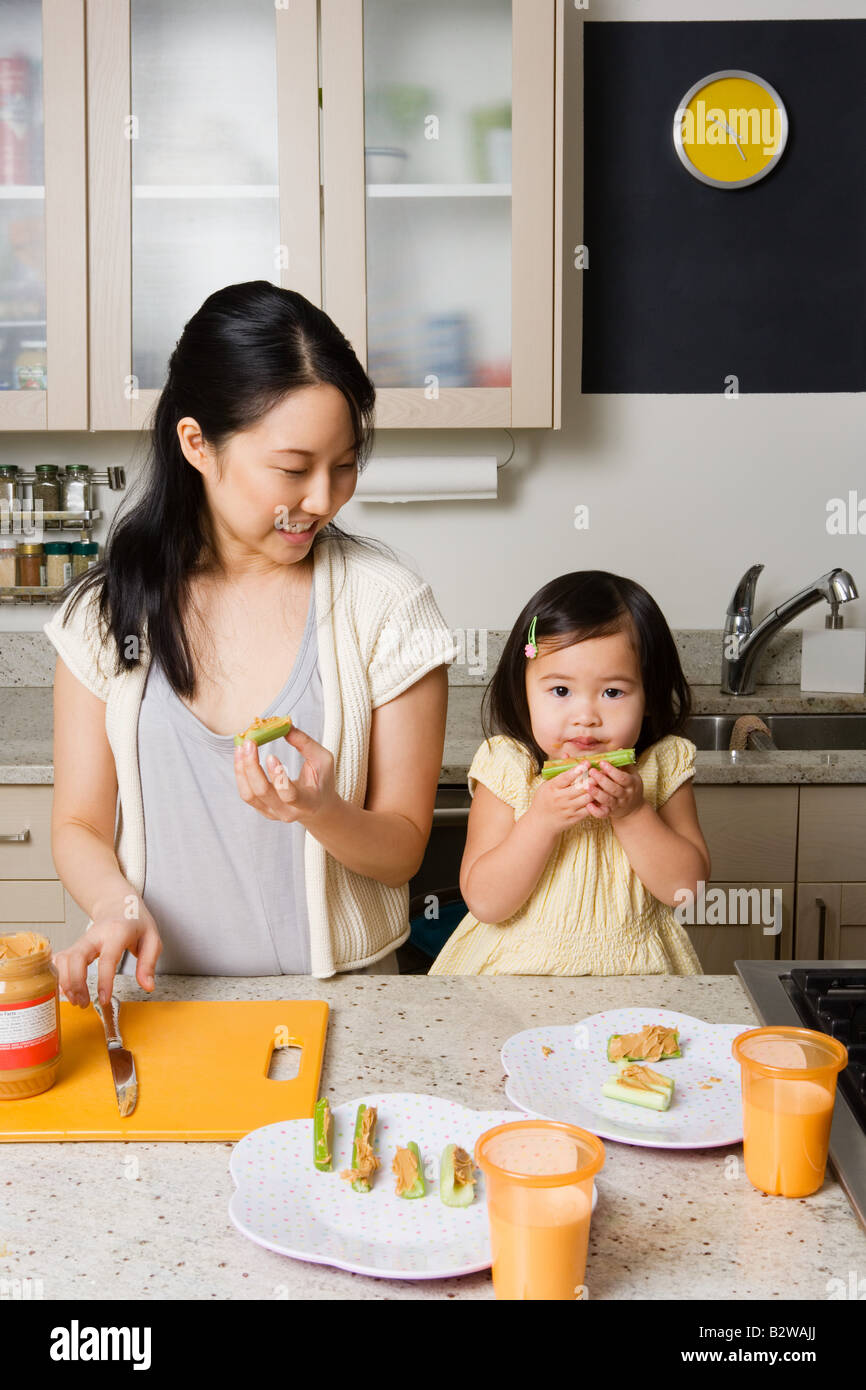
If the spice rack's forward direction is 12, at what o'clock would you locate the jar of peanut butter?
The jar of peanut butter is roughly at 12 o'clock from the spice rack.

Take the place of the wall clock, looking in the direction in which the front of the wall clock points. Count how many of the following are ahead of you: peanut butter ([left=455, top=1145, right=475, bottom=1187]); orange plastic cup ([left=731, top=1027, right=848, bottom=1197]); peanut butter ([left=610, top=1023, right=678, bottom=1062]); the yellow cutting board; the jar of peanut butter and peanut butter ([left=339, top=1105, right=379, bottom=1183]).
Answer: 6

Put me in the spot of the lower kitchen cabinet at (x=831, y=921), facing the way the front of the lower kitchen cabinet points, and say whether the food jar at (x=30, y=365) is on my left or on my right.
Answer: on my right

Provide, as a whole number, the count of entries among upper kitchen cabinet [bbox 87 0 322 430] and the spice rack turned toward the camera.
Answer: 2

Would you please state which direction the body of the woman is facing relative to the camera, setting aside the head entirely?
toward the camera

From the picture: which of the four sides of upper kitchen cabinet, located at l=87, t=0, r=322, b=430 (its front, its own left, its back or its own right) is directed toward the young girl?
front

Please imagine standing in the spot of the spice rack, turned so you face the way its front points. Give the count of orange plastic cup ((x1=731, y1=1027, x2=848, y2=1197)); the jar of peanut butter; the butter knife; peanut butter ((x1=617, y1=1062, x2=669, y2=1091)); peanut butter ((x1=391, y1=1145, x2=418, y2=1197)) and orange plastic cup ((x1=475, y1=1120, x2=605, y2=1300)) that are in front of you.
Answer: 6

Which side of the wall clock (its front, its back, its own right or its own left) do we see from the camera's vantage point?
front

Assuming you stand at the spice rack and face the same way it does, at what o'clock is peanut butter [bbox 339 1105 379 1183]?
The peanut butter is roughly at 12 o'clock from the spice rack.

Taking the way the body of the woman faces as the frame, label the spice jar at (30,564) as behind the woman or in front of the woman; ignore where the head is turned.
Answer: behind

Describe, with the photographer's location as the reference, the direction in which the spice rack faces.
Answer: facing the viewer

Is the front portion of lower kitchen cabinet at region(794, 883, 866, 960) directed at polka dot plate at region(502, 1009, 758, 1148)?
yes

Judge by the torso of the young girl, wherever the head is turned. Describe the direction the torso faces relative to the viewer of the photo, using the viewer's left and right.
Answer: facing the viewer

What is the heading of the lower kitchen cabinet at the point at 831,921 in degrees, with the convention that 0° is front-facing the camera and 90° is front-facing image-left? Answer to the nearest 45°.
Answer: approximately 0°
